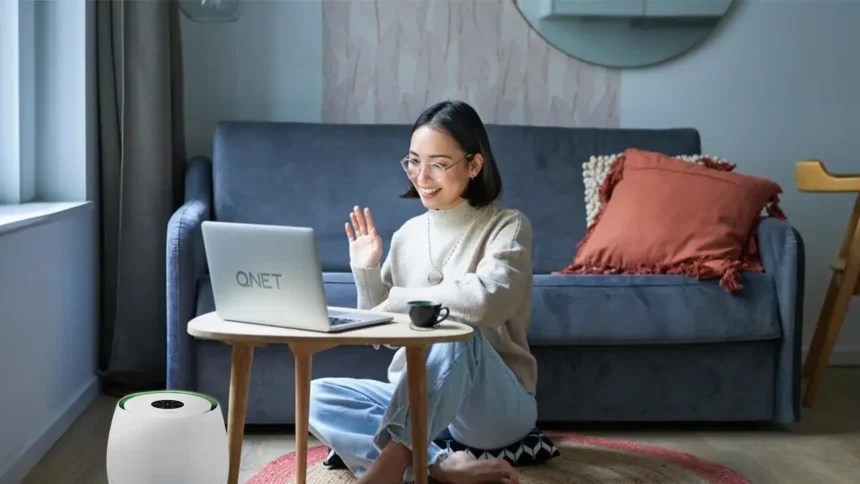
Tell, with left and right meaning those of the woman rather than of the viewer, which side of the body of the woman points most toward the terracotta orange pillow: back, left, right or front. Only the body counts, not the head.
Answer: back

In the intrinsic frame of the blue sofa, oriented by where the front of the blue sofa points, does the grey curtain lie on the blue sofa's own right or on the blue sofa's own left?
on the blue sofa's own right

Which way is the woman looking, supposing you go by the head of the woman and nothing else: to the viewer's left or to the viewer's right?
to the viewer's left

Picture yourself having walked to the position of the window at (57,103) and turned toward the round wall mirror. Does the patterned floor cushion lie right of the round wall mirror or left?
right

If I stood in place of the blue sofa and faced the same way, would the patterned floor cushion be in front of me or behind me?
in front

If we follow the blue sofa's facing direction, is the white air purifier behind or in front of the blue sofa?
in front

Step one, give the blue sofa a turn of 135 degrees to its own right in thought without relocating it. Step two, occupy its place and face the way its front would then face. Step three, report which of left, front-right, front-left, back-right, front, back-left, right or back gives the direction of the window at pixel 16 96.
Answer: front-left

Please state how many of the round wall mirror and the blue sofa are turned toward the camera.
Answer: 2

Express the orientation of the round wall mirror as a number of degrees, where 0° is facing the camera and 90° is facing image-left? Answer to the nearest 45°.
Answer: approximately 0°

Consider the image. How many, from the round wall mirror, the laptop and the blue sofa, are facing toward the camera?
2

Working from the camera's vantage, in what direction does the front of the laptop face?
facing away from the viewer and to the right of the viewer
